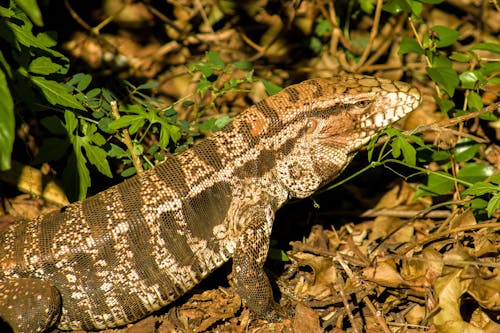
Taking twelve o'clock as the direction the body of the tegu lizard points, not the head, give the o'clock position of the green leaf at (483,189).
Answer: The green leaf is roughly at 12 o'clock from the tegu lizard.

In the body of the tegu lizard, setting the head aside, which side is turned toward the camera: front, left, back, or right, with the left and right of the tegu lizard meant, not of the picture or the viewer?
right

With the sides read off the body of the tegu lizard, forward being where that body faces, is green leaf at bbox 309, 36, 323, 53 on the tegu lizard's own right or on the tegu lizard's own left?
on the tegu lizard's own left

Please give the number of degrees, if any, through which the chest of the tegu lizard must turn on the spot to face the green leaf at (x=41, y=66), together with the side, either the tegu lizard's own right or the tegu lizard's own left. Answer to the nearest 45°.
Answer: approximately 135° to the tegu lizard's own left

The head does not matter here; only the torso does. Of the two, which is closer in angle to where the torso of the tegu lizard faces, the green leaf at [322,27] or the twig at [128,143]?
the green leaf

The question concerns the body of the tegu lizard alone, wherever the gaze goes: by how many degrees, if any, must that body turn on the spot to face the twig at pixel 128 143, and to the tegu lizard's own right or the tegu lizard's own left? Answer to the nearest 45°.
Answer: approximately 135° to the tegu lizard's own left

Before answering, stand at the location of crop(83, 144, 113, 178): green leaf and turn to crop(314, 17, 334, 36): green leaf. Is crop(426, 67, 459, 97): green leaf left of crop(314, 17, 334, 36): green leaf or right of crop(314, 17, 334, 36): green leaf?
right

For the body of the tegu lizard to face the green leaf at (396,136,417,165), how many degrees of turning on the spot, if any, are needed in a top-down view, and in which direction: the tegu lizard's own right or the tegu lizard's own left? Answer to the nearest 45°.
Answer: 0° — it already faces it
